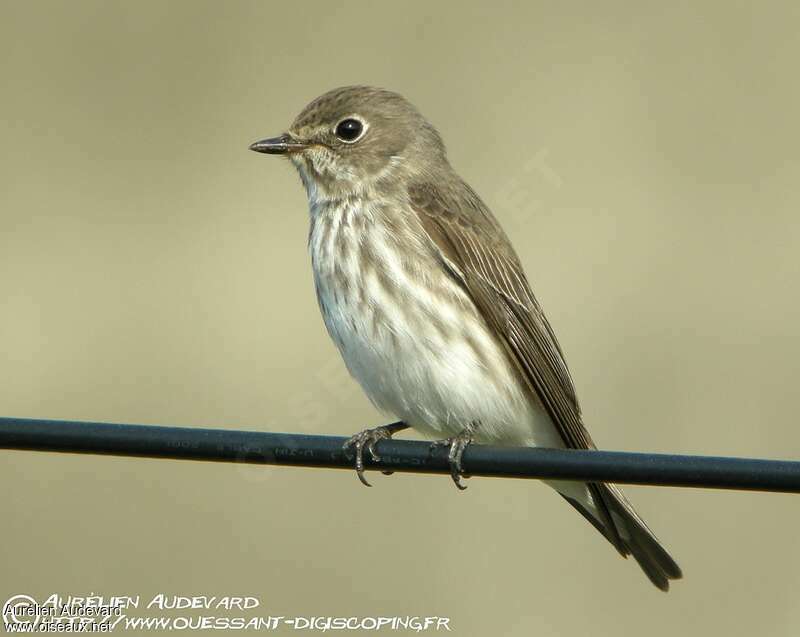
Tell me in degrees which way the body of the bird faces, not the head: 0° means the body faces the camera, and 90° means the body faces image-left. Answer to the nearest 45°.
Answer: approximately 45°
